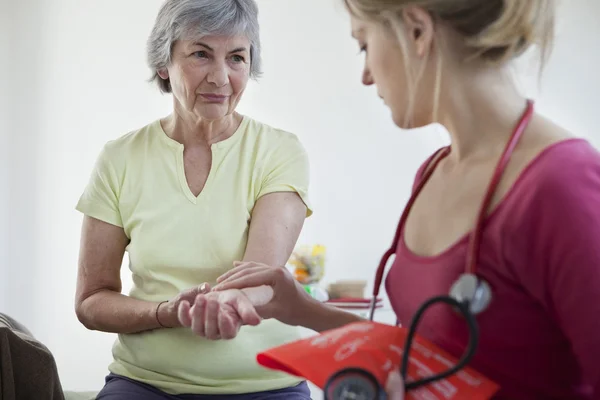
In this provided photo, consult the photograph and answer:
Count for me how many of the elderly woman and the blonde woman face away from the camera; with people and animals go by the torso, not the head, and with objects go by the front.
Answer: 0

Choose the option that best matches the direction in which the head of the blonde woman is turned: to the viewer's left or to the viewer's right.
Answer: to the viewer's left

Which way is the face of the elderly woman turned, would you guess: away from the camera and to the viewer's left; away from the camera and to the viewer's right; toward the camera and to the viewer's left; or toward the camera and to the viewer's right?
toward the camera and to the viewer's right

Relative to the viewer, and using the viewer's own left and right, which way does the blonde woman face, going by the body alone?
facing the viewer and to the left of the viewer

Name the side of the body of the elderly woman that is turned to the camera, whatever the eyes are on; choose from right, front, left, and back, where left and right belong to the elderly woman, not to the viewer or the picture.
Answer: front

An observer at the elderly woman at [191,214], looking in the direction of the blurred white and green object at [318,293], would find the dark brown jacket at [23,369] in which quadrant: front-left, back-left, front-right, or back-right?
back-left

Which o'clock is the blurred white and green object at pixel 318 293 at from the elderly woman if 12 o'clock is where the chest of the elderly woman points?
The blurred white and green object is roughly at 7 o'clock from the elderly woman.

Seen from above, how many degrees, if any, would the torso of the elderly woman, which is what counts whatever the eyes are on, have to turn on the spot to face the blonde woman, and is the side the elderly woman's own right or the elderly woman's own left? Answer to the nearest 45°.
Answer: approximately 45° to the elderly woman's own left
